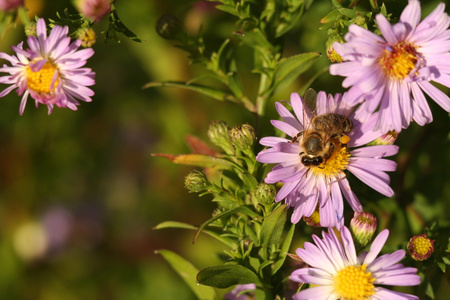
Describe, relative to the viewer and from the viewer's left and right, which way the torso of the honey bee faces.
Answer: facing the viewer and to the left of the viewer
